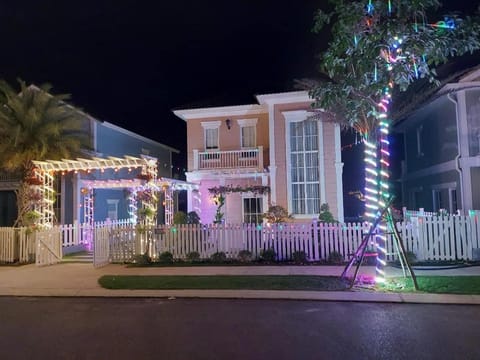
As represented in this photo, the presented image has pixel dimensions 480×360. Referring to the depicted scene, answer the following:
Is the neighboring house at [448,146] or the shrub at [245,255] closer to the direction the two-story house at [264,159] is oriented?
the shrub

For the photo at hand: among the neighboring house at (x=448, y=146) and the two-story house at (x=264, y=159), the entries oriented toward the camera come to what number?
2

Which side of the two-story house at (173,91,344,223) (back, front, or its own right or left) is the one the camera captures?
front

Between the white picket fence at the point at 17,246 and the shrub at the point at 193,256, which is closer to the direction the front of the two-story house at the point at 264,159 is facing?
the shrub

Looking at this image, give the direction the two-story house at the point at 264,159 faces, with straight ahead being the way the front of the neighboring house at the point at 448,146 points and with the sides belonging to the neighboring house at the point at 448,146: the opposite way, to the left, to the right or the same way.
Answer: the same way

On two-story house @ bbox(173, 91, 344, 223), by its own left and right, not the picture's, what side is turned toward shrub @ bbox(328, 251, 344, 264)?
front

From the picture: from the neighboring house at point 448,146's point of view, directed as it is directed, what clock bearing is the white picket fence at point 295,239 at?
The white picket fence is roughly at 1 o'clock from the neighboring house.

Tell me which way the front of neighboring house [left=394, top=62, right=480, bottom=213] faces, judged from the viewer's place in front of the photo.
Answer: facing the viewer

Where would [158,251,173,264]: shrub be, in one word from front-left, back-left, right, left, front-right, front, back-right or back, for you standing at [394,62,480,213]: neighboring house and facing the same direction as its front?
front-right

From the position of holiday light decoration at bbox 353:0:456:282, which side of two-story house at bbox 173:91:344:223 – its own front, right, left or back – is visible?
front
